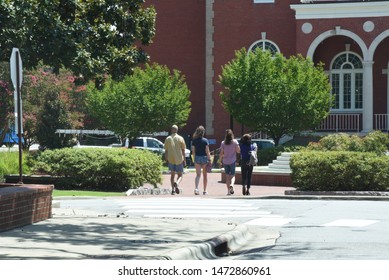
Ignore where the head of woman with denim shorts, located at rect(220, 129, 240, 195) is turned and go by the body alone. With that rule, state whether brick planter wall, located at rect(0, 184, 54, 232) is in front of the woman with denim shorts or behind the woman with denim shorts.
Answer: behind

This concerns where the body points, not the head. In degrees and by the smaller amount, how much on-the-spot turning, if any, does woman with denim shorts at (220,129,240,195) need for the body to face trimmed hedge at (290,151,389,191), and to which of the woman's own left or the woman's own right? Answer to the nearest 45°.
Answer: approximately 90° to the woman's own right

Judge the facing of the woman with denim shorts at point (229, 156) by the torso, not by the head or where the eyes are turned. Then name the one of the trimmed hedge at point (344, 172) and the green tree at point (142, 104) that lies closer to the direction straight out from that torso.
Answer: the green tree

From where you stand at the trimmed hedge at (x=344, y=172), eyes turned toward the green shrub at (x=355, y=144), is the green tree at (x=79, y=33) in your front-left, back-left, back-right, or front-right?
back-left

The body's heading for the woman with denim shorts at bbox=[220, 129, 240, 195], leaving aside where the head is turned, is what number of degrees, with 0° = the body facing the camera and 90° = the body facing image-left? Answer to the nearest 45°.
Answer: approximately 180°

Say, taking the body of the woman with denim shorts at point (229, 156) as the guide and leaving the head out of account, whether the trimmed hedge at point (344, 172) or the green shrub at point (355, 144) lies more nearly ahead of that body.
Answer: the green shrub

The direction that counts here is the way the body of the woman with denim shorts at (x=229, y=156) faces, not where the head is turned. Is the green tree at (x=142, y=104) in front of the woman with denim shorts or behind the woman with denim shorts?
in front

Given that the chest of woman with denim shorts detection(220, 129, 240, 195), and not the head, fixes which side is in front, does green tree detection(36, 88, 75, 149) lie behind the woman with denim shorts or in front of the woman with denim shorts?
in front

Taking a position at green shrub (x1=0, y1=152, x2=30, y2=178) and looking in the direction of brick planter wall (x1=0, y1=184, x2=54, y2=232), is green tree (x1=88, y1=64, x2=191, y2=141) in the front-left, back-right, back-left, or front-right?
back-left
